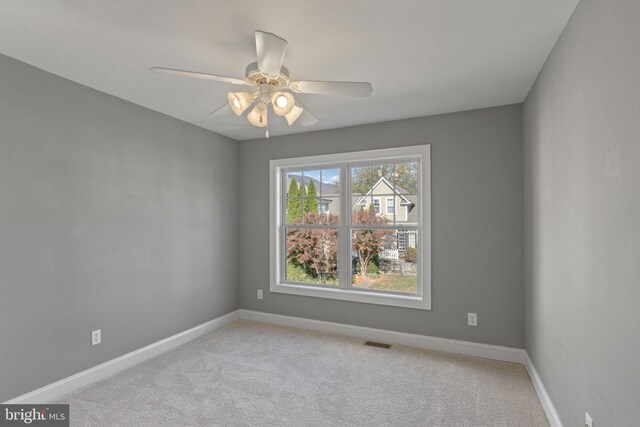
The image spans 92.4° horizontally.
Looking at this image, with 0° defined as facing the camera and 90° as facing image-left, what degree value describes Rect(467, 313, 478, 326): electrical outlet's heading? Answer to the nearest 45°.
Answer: approximately 0°

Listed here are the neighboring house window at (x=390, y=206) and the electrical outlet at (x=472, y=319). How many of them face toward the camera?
2

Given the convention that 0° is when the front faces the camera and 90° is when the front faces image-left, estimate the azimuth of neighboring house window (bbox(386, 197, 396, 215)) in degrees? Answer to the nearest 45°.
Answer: approximately 0°

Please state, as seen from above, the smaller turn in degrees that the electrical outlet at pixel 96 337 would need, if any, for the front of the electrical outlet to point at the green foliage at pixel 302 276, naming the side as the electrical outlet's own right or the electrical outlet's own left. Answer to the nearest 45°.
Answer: approximately 45° to the electrical outlet's own left

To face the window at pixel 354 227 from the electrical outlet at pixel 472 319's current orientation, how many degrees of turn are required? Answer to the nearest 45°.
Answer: approximately 90° to its right

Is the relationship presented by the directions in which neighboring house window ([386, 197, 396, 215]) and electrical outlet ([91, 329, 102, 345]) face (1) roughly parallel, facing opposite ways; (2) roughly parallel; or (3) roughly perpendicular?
roughly perpendicular

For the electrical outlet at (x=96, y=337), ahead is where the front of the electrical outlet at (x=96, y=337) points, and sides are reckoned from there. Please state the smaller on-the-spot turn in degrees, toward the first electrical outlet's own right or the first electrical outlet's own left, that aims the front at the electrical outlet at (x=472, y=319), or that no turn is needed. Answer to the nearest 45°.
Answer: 0° — it already faces it

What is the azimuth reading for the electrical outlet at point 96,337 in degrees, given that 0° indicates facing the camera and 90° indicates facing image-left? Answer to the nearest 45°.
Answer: approximately 315°
